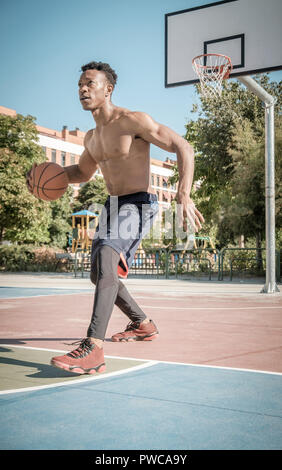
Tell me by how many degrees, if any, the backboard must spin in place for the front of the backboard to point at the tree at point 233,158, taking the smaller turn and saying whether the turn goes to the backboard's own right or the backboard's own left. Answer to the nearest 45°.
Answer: approximately 135° to the backboard's own right

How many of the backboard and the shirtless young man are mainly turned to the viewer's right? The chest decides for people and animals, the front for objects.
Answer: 0

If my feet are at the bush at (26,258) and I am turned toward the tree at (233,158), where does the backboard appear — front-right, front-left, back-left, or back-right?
front-right

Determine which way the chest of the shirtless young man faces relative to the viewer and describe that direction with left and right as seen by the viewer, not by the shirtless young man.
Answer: facing the viewer and to the left of the viewer

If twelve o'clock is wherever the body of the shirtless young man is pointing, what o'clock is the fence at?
The fence is roughly at 5 o'clock from the shirtless young man.

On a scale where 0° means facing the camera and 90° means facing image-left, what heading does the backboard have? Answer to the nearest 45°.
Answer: approximately 45°

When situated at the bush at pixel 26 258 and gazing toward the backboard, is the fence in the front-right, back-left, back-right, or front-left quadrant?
front-left

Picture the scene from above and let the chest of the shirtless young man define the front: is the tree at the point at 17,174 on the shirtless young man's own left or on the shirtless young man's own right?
on the shirtless young man's own right

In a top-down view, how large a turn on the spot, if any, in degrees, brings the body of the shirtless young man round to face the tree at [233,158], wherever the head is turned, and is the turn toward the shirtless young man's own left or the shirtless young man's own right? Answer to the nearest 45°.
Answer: approximately 135° to the shirtless young man's own right

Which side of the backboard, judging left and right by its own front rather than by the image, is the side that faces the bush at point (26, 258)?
right

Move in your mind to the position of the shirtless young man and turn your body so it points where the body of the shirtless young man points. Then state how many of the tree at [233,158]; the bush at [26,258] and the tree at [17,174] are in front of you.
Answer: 0

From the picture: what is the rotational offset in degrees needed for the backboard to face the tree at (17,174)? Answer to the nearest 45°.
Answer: approximately 90° to its right

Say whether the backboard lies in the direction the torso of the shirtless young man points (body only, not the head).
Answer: no

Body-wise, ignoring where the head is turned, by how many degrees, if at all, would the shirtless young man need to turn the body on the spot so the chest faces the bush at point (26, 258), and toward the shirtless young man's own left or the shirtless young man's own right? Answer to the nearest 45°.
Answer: approximately 135° to the shirtless young man's own right

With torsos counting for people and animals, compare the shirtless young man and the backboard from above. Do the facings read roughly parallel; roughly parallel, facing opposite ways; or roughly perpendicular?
roughly parallel
